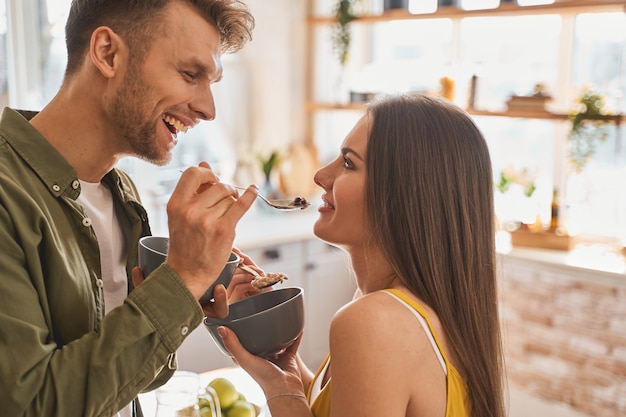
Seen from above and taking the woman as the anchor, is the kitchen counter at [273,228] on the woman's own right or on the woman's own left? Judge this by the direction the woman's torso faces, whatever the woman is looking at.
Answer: on the woman's own right

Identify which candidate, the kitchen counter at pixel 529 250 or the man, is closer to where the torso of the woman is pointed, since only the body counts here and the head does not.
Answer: the man

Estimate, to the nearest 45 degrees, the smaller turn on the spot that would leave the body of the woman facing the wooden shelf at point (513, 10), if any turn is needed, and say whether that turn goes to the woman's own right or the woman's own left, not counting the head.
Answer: approximately 90° to the woman's own right

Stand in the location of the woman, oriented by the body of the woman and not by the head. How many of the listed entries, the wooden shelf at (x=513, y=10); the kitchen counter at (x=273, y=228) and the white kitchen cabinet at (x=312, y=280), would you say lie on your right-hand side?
3

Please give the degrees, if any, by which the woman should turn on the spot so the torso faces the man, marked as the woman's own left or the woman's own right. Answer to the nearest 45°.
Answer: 0° — they already face them

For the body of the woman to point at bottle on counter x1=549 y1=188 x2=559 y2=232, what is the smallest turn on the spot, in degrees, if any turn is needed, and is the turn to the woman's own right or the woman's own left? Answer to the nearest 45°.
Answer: approximately 90° to the woman's own right

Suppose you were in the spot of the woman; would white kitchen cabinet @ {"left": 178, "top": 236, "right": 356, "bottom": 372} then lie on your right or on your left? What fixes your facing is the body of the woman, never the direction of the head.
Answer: on your right

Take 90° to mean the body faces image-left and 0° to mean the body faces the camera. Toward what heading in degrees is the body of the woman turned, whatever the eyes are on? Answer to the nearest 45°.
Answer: approximately 90°

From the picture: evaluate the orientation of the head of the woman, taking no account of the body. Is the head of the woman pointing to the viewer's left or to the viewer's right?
to the viewer's left
